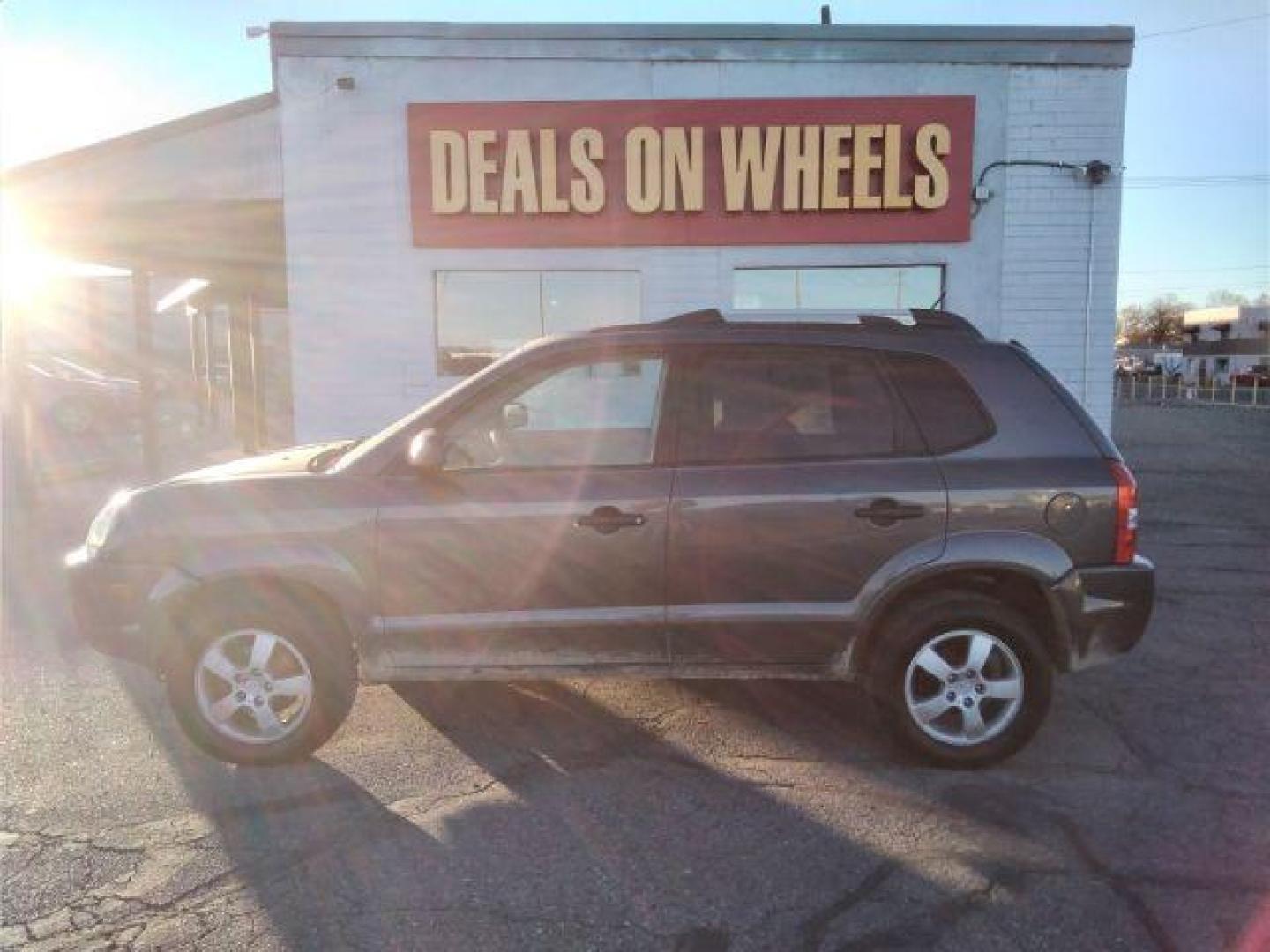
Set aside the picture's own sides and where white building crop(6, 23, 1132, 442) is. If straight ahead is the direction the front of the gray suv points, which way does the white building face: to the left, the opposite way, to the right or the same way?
to the left

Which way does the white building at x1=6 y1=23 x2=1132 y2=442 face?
toward the camera

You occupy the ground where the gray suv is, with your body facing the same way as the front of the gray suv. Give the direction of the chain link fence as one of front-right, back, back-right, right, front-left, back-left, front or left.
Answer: back-right

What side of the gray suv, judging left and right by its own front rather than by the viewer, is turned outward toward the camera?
left

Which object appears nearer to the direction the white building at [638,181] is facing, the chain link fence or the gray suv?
the gray suv

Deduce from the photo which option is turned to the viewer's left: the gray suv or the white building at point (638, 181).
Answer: the gray suv

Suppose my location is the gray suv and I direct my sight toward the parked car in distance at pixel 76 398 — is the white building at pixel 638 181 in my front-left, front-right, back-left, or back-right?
front-right

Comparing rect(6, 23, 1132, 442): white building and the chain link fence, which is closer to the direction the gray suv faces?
the white building

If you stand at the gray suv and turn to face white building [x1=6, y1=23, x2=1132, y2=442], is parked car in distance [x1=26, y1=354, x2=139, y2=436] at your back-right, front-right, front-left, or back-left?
front-left

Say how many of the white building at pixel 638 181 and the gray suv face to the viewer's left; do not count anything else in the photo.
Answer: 1

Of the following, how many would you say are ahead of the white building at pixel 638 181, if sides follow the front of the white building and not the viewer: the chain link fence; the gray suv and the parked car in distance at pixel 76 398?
1

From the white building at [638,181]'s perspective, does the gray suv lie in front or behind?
in front

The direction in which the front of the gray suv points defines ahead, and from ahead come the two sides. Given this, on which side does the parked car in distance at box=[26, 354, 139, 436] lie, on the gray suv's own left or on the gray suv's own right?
on the gray suv's own right

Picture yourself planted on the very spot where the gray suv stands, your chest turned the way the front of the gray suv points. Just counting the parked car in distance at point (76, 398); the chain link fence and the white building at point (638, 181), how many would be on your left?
0

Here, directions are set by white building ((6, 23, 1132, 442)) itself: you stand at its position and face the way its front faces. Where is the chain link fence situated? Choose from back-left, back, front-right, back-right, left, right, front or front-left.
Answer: back-left

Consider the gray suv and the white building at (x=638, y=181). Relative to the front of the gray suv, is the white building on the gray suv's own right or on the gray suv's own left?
on the gray suv's own right

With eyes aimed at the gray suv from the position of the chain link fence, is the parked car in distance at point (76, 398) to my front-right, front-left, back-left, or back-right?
front-right
